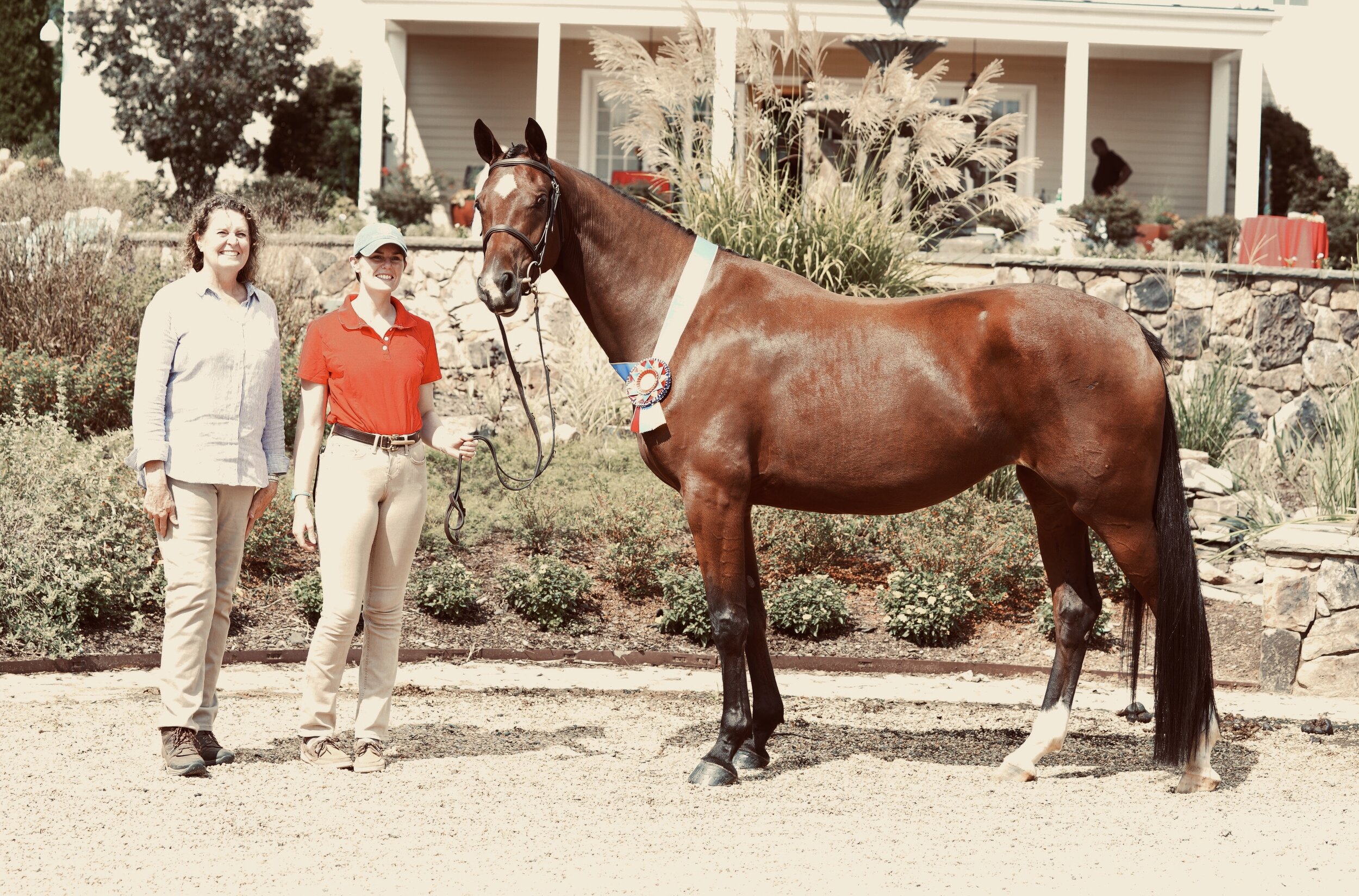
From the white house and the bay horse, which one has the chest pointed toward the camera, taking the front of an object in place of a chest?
the white house

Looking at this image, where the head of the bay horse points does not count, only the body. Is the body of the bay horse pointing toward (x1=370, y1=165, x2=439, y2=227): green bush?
no

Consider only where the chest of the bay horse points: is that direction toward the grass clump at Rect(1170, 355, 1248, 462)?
no

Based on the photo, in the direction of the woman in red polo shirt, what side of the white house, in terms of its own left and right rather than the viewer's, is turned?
front

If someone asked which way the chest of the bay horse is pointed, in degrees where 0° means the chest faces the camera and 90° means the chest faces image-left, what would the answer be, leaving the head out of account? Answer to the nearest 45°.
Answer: approximately 90°

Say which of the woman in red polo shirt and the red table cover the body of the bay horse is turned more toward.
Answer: the woman in red polo shirt

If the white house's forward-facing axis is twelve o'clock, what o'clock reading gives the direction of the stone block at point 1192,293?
The stone block is roughly at 12 o'clock from the white house.

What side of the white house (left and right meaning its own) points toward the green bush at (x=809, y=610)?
front

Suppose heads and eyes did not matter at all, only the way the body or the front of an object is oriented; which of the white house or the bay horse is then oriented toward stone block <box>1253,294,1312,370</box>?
the white house

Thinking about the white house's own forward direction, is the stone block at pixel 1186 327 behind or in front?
in front

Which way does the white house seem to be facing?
toward the camera

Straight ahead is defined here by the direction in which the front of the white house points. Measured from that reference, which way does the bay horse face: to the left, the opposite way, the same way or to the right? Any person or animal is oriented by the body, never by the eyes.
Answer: to the right

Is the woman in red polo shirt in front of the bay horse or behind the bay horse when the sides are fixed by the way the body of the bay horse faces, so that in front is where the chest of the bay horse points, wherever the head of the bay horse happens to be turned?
in front

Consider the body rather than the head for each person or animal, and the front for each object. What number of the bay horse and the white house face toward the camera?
1

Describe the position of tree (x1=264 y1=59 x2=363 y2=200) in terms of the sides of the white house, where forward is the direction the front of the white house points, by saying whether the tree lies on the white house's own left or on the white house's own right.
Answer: on the white house's own right

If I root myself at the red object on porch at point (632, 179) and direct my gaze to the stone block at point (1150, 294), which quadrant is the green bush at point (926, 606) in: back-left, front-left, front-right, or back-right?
front-right
